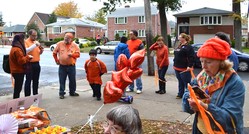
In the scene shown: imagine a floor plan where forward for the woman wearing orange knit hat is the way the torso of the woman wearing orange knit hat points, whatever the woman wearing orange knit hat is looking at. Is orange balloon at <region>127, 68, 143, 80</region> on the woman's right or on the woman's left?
on the woman's right

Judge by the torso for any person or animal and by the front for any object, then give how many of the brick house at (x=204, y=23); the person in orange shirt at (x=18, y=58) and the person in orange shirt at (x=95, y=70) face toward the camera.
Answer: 2

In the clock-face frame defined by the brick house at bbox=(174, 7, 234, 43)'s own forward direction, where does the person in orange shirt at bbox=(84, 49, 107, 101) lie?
The person in orange shirt is roughly at 12 o'clock from the brick house.

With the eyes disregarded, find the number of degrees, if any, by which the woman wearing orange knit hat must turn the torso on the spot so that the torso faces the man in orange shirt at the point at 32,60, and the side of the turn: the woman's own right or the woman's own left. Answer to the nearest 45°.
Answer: approximately 90° to the woman's own right

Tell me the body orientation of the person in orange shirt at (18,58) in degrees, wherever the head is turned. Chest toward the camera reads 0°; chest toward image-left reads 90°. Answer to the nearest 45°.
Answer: approximately 270°

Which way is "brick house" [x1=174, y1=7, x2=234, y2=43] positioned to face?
toward the camera

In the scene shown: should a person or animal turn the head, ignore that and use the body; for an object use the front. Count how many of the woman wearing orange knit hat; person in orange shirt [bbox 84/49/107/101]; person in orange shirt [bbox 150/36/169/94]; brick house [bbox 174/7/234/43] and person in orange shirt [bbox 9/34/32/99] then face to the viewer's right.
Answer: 1

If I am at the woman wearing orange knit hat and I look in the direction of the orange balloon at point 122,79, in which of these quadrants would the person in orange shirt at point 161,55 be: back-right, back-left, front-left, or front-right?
front-right

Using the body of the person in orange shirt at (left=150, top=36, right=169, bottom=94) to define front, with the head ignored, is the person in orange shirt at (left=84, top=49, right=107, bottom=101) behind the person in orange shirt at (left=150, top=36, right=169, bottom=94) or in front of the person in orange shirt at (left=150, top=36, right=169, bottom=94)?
in front

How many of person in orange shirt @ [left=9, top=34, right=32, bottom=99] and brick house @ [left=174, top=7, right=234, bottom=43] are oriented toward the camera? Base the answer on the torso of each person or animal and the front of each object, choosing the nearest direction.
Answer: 1

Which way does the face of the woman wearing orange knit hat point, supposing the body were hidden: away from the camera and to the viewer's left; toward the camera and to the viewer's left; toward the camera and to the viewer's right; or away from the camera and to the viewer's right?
toward the camera and to the viewer's left

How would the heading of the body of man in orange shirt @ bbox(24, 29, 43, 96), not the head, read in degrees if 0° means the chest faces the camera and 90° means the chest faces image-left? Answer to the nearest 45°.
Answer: approximately 315°

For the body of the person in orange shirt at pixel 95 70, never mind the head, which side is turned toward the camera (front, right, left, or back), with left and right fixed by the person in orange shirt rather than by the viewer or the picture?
front

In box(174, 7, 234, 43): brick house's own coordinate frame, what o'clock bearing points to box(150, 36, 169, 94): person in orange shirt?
The person in orange shirt is roughly at 12 o'clock from the brick house.
